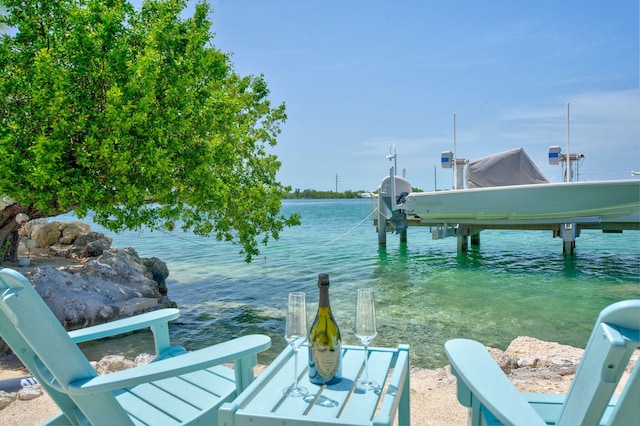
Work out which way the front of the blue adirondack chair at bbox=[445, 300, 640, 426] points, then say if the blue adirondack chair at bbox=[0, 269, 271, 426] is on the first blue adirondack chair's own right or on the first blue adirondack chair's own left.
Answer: on the first blue adirondack chair's own left

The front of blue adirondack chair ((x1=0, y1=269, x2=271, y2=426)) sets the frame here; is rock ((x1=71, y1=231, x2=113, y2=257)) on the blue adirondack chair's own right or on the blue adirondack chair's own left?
on the blue adirondack chair's own left

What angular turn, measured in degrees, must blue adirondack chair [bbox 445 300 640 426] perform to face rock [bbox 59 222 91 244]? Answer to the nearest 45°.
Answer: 0° — it already faces it

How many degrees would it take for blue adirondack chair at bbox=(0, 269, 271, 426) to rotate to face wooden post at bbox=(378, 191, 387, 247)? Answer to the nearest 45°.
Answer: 0° — it already faces it

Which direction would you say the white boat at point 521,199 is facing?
to the viewer's right

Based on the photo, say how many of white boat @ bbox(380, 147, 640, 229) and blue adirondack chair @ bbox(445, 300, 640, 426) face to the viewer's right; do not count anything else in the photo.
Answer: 1

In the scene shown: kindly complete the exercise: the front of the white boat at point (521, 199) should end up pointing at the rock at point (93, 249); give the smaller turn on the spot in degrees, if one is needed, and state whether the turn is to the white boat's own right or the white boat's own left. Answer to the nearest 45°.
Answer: approximately 180°

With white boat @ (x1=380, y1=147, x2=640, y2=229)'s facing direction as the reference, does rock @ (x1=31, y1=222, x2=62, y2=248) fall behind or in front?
behind

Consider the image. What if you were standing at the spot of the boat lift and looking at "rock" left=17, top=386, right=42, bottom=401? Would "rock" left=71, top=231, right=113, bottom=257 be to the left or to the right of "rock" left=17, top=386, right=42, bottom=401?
right

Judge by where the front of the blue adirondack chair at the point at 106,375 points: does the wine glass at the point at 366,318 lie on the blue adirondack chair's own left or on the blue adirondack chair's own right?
on the blue adirondack chair's own right

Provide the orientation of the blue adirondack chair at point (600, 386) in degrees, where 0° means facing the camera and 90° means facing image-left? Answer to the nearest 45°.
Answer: approximately 135°
